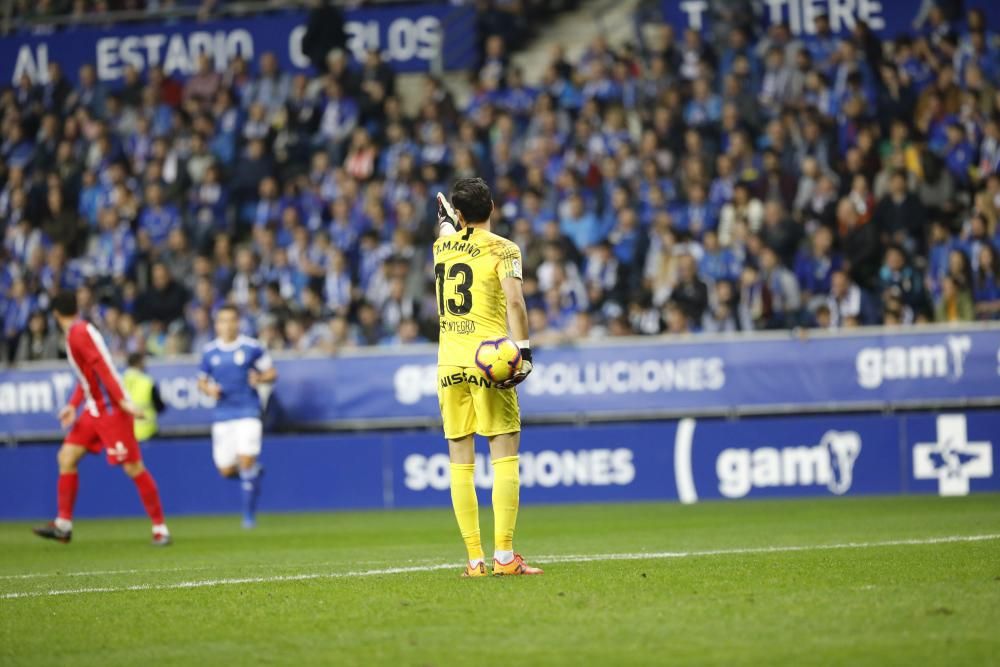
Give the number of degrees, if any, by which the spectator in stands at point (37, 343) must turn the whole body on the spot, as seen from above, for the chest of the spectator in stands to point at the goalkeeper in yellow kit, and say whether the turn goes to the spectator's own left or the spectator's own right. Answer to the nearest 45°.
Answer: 0° — they already face them

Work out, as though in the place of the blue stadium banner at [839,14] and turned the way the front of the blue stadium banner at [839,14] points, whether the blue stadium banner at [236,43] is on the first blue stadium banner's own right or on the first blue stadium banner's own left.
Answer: on the first blue stadium banner's own right

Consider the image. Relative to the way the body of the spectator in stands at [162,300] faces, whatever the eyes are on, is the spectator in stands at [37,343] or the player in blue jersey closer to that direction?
the player in blue jersey

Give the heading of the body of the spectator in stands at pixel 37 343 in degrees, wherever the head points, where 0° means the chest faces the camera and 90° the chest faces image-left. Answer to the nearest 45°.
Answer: approximately 0°

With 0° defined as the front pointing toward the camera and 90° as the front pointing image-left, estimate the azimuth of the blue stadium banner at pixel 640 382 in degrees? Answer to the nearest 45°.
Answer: approximately 0°

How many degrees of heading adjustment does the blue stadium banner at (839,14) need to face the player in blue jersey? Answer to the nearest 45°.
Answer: approximately 45° to its right

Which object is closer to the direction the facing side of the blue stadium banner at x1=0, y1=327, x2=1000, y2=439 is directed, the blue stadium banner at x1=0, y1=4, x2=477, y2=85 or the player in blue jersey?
the player in blue jersey

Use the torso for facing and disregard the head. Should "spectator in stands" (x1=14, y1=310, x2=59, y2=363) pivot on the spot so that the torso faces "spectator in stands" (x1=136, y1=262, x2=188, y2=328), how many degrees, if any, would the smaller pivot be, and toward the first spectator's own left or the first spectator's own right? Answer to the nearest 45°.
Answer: approximately 90° to the first spectator's own left

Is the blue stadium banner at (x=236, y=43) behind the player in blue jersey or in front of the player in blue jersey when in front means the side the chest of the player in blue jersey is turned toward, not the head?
behind
